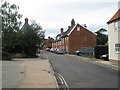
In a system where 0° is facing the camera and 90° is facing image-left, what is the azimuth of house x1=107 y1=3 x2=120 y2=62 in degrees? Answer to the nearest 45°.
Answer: approximately 45°

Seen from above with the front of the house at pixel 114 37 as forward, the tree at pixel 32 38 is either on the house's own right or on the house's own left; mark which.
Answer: on the house's own right
